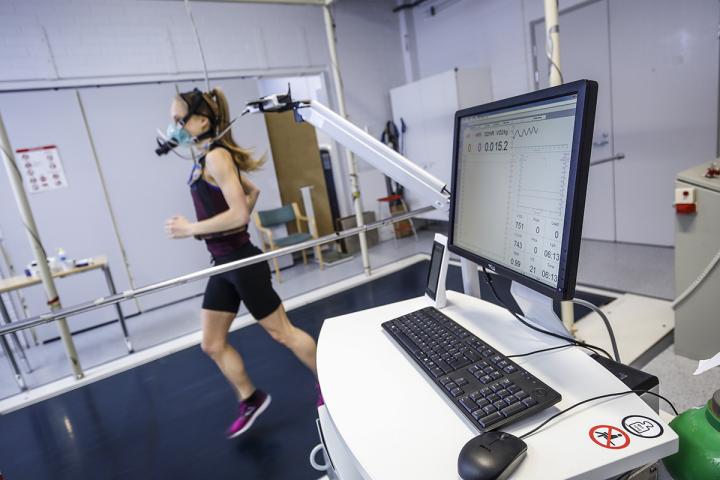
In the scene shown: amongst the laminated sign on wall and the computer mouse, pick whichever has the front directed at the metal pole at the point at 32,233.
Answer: the laminated sign on wall

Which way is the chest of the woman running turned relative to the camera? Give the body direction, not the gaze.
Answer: to the viewer's left

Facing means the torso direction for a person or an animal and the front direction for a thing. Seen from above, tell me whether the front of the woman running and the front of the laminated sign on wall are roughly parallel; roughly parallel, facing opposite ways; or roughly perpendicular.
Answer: roughly perpendicular

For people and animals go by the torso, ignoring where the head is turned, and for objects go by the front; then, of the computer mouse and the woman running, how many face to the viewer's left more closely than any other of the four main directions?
1

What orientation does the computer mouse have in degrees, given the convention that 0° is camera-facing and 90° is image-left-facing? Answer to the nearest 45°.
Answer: approximately 225°

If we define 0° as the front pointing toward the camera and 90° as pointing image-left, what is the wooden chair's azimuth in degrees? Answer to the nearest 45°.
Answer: approximately 315°

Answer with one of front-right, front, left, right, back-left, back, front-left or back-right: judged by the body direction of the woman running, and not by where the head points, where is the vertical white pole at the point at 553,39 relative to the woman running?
back

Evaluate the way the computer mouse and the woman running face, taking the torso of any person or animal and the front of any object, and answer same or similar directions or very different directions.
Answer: very different directions
